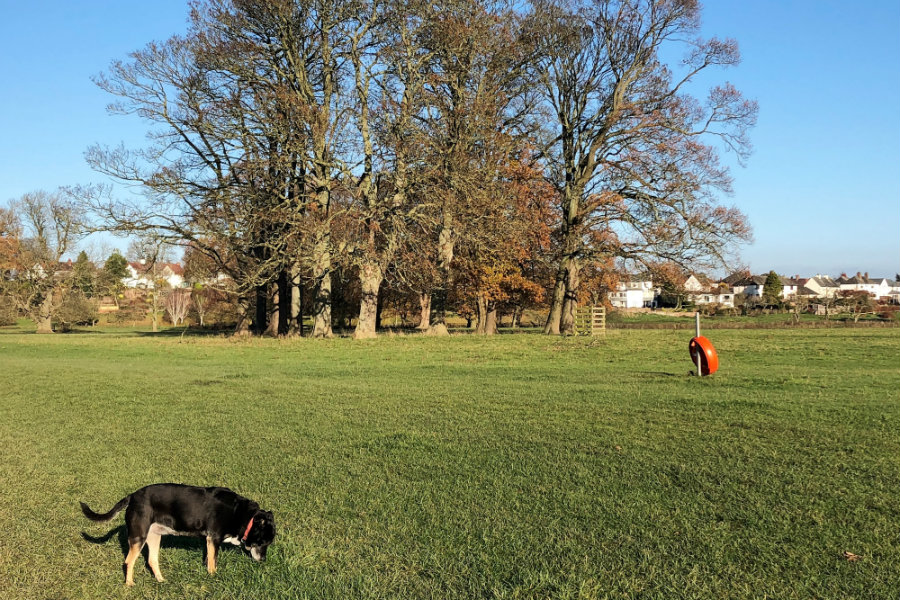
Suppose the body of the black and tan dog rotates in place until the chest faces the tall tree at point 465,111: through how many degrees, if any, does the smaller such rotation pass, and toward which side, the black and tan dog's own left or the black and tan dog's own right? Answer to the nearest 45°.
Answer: approximately 45° to the black and tan dog's own left

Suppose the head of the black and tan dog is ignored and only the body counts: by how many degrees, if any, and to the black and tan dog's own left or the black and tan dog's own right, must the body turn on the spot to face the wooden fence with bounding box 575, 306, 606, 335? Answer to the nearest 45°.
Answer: approximately 45° to the black and tan dog's own left

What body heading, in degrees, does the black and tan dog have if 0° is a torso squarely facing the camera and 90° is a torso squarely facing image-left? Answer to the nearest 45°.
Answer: approximately 270°
